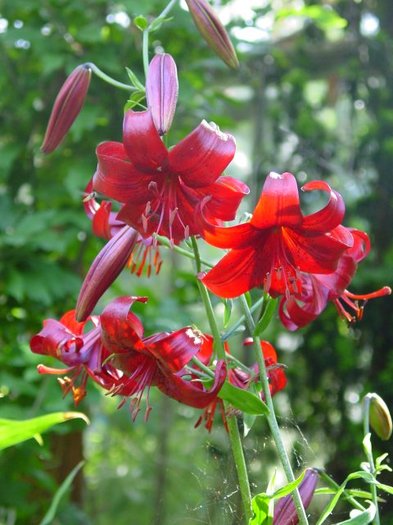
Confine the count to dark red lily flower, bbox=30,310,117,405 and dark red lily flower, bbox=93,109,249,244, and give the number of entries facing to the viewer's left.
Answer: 1

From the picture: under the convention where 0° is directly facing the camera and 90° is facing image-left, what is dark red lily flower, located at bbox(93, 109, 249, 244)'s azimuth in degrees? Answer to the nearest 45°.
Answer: approximately 0°

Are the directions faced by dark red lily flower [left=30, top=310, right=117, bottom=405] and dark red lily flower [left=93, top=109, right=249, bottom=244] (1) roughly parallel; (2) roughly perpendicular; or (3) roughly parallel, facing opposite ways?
roughly perpendicular

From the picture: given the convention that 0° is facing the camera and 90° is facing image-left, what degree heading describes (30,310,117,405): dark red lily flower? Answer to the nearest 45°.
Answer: approximately 90°
